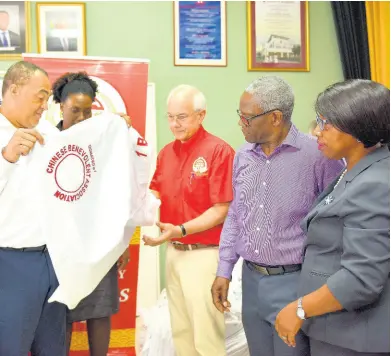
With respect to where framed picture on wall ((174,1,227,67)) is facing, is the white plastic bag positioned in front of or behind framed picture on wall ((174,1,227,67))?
in front

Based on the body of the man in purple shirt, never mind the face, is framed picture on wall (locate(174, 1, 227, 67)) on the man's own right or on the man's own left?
on the man's own right

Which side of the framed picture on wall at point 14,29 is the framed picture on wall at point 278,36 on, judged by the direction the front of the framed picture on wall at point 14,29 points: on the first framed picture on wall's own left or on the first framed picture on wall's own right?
on the first framed picture on wall's own left

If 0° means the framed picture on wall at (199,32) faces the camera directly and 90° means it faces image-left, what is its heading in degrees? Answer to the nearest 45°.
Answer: approximately 0°

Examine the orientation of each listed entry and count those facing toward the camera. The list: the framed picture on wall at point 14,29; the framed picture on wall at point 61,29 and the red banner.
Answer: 3

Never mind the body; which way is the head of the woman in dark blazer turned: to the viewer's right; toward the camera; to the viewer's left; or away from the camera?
to the viewer's left

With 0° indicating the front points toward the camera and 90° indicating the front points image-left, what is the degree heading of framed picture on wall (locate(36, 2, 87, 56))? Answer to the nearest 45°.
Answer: approximately 0°

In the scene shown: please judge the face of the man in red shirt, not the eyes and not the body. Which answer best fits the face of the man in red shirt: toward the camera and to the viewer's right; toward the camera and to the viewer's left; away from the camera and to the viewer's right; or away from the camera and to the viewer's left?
toward the camera and to the viewer's left

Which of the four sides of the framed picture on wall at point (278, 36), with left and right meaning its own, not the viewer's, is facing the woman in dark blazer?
front
